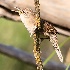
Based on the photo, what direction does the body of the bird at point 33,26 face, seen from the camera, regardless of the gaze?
to the viewer's left

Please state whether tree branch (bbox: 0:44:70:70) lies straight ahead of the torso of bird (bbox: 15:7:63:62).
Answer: no
